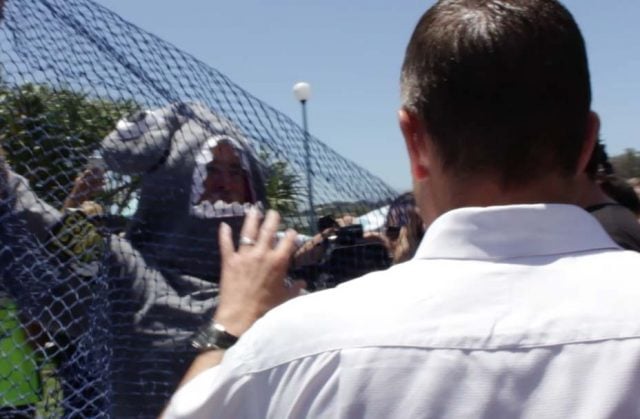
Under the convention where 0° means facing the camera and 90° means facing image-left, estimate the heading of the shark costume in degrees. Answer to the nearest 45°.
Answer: approximately 315°

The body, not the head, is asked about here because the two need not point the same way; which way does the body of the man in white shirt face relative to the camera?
away from the camera
